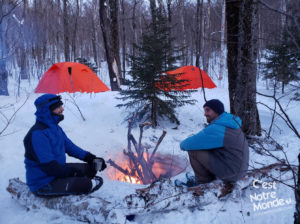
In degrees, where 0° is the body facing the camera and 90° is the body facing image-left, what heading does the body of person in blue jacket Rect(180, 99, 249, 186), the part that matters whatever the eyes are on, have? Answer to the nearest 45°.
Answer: approximately 90°

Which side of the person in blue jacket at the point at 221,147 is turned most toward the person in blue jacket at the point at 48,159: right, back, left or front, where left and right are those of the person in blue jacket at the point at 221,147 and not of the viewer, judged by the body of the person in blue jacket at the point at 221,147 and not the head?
front

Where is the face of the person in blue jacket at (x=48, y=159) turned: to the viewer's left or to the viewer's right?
to the viewer's right

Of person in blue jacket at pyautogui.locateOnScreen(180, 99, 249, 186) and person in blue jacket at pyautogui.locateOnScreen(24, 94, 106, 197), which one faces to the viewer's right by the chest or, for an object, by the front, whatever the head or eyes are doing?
person in blue jacket at pyautogui.locateOnScreen(24, 94, 106, 197)

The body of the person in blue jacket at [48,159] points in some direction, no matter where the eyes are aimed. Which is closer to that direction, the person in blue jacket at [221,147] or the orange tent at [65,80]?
the person in blue jacket

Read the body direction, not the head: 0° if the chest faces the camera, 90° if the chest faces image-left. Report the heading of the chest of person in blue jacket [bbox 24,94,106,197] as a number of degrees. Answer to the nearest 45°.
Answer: approximately 270°

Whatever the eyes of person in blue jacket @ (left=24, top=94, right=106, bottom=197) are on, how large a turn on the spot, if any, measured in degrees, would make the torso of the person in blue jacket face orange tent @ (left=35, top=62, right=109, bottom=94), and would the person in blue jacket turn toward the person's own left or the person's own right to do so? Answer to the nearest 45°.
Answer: approximately 90° to the person's own left

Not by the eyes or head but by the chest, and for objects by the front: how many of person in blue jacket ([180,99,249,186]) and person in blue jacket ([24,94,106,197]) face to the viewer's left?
1

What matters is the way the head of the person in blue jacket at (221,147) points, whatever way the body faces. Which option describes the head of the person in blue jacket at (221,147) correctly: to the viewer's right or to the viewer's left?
to the viewer's left

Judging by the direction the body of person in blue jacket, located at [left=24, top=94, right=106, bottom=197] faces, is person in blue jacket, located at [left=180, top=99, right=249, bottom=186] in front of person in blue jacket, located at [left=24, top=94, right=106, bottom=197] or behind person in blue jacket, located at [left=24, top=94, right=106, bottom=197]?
in front
